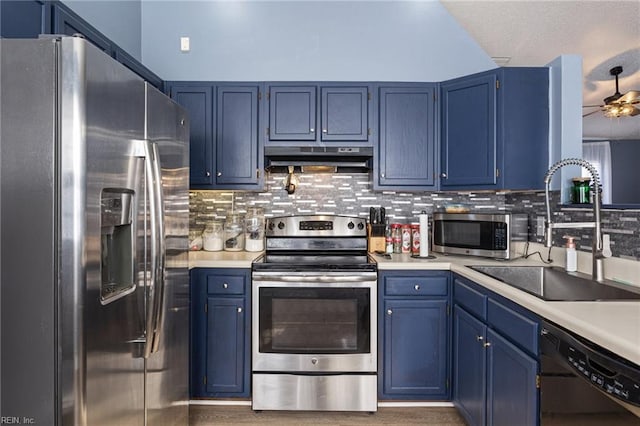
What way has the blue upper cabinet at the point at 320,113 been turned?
toward the camera

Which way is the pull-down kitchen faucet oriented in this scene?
to the viewer's left

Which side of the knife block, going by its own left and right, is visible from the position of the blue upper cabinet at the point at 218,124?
right

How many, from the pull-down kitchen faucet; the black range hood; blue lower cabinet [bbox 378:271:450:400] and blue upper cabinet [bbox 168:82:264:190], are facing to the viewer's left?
1

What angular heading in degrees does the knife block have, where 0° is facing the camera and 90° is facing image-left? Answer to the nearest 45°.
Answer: approximately 0°

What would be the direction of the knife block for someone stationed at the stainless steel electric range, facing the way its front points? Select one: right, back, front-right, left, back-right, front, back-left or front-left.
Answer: back-left

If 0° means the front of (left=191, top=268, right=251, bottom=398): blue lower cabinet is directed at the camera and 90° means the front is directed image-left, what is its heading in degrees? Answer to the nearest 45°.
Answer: approximately 0°

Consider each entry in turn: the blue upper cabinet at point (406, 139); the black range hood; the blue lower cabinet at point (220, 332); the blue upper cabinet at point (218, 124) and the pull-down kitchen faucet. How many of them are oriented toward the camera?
4

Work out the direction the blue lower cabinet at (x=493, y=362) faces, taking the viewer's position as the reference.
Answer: facing the viewer and to the left of the viewer
